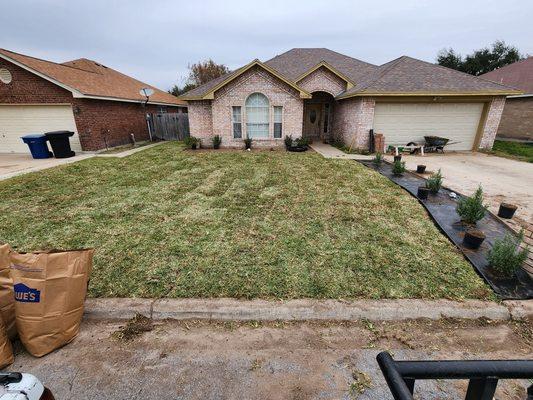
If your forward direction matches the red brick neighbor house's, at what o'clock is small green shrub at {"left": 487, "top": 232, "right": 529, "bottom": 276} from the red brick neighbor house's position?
The small green shrub is roughly at 10 o'clock from the red brick neighbor house.

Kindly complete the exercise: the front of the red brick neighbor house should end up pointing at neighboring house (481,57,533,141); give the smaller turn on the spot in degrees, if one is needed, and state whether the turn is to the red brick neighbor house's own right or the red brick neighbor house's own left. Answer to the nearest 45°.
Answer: approximately 135° to the red brick neighbor house's own left

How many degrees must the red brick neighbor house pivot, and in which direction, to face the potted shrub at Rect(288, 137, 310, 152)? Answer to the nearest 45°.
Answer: approximately 90° to its left

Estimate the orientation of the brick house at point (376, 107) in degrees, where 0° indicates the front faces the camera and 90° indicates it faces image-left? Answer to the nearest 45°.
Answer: approximately 0°

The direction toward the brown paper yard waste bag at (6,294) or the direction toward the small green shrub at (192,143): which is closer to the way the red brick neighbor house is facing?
the brown paper yard waste bag

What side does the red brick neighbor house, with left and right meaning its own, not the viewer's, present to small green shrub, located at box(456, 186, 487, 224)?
left

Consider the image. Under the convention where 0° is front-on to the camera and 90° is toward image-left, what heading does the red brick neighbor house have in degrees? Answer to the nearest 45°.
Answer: approximately 45°

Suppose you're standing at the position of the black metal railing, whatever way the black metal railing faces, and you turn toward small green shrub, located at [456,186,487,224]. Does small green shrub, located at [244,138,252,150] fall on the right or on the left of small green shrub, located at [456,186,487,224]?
left
